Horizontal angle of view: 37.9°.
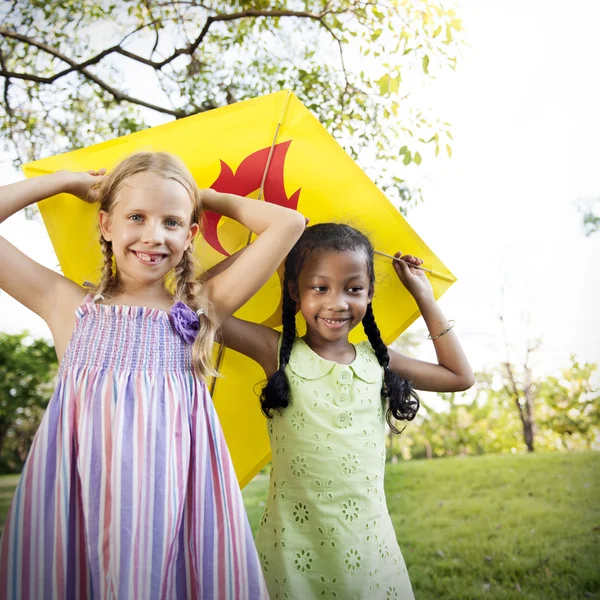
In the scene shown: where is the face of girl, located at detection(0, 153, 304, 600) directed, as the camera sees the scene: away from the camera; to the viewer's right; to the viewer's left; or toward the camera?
toward the camera

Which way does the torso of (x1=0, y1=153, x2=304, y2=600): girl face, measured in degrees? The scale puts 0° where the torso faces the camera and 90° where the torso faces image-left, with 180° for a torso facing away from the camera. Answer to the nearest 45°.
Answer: approximately 0°

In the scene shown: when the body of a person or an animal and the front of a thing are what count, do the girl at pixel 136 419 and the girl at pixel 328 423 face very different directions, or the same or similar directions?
same or similar directions

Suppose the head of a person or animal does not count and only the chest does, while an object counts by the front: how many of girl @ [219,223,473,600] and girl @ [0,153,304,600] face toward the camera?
2

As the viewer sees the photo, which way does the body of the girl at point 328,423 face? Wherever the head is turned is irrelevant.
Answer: toward the camera
